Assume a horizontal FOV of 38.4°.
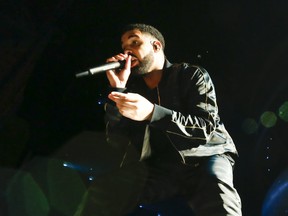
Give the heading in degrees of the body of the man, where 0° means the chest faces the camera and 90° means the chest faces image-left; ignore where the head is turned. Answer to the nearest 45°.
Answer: approximately 45°
